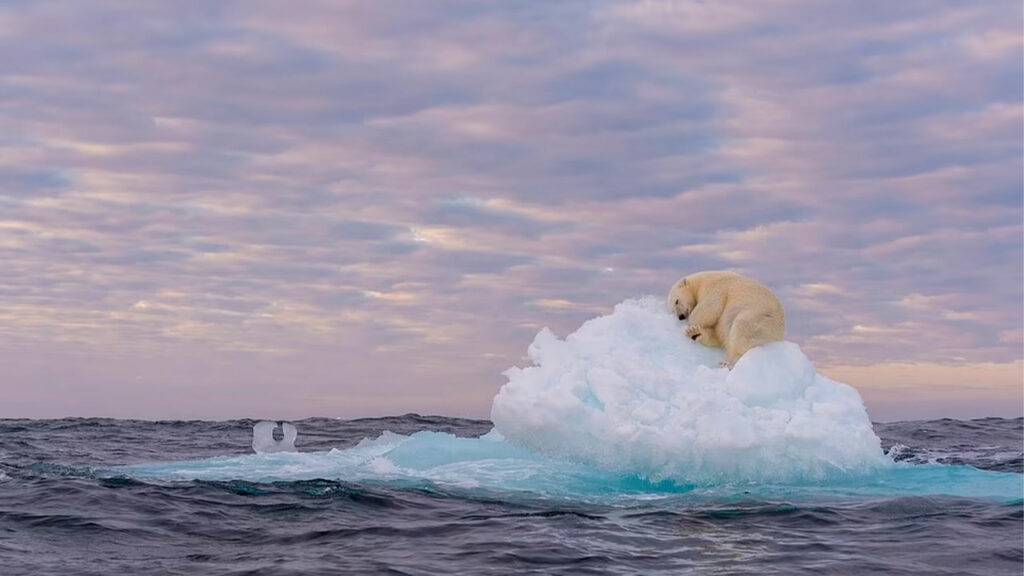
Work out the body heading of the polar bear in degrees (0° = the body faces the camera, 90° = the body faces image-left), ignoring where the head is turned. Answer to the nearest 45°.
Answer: approximately 90°
